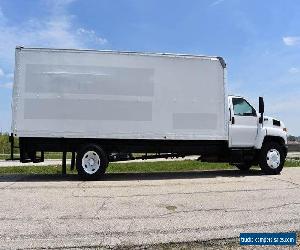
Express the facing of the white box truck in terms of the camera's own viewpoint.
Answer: facing to the right of the viewer
